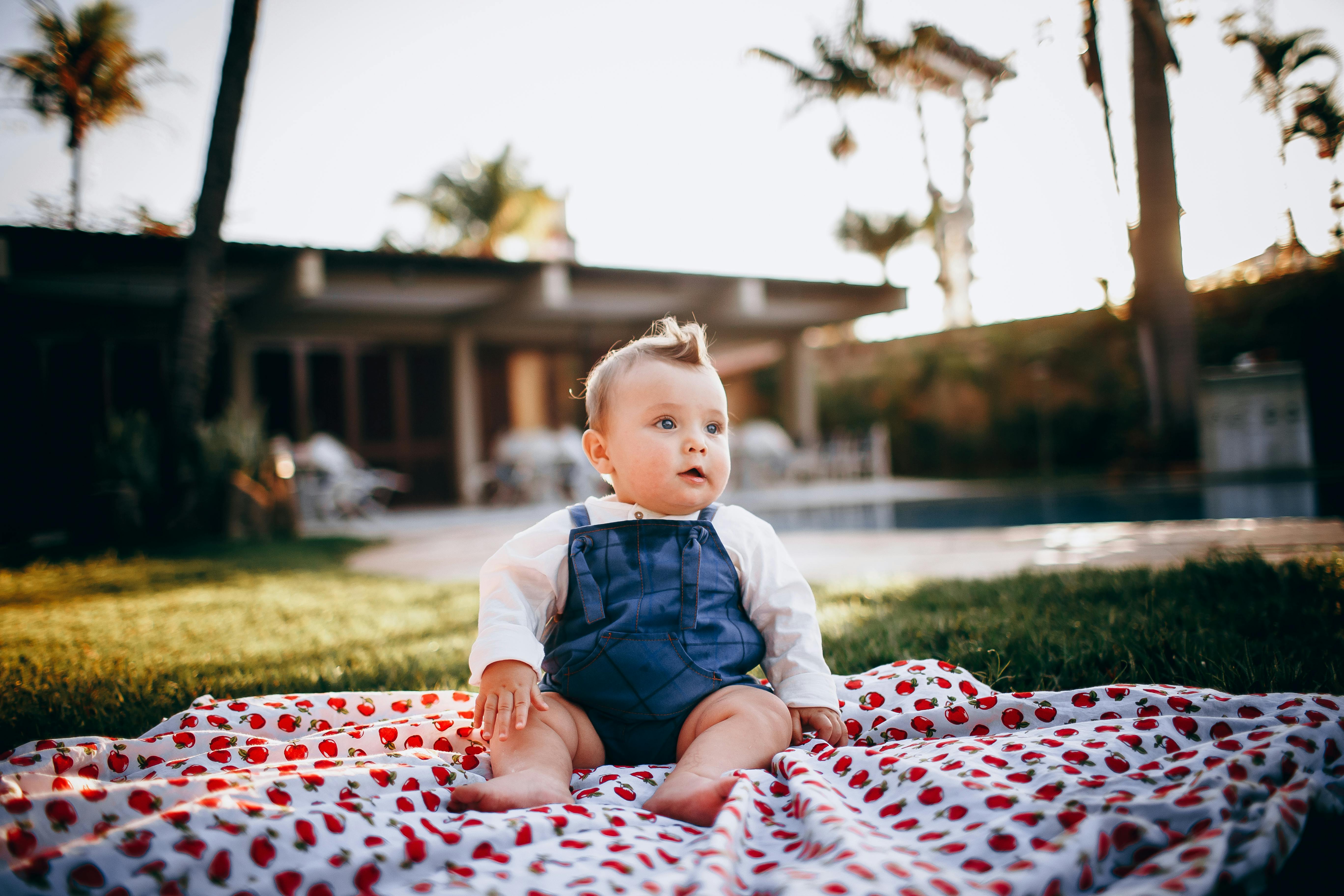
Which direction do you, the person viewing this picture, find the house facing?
facing the viewer and to the right of the viewer

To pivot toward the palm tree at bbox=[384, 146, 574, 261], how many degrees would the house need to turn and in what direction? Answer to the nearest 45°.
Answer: approximately 135° to its left

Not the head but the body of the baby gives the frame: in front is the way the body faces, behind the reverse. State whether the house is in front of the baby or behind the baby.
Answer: behind

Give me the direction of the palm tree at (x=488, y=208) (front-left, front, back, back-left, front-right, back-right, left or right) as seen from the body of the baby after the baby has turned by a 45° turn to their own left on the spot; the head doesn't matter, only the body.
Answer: back-left

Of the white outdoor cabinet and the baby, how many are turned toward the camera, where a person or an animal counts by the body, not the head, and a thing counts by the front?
2

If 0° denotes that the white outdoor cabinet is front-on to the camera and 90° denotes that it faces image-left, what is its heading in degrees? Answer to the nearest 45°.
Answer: approximately 0°
